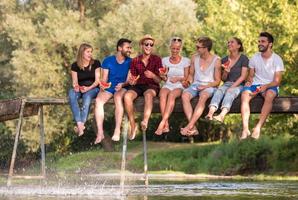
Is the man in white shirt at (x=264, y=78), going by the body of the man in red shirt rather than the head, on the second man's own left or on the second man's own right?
on the second man's own left

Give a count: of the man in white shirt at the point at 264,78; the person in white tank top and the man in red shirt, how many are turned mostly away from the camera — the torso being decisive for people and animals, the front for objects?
0

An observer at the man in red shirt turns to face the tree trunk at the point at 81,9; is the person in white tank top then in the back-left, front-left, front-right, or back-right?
back-right

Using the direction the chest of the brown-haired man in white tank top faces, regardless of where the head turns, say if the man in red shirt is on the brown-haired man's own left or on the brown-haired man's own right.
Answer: on the brown-haired man's own right

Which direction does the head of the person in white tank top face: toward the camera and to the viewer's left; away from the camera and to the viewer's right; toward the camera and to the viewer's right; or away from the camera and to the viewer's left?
toward the camera and to the viewer's left

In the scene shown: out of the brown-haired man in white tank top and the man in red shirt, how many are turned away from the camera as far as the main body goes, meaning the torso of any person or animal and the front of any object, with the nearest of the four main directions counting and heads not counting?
0

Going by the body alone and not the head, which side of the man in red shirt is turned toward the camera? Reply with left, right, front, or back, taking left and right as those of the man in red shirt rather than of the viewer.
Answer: front

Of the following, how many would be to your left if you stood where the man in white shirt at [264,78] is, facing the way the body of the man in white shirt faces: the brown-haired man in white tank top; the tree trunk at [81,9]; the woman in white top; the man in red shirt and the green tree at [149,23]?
0

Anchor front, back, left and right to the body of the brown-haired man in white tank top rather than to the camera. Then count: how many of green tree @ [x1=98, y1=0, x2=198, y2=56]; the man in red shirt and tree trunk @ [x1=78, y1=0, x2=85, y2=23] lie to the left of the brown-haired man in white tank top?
0

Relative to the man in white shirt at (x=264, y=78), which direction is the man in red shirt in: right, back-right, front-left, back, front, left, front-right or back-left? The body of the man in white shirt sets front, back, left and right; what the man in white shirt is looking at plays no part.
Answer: front-right

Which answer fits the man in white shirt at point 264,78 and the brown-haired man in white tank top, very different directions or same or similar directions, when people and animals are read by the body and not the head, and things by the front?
same or similar directions
